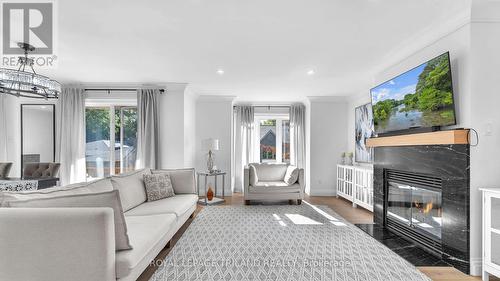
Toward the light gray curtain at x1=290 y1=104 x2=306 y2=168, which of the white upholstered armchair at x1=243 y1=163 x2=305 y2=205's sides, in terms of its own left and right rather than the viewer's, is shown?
back

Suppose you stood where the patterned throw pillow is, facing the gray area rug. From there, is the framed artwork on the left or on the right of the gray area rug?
left

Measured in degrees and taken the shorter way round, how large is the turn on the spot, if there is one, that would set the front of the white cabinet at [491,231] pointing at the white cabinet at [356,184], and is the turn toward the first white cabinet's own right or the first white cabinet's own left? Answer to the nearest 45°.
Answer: approximately 90° to the first white cabinet's own right

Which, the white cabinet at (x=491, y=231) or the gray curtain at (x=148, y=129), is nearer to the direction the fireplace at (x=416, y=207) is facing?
the gray curtain

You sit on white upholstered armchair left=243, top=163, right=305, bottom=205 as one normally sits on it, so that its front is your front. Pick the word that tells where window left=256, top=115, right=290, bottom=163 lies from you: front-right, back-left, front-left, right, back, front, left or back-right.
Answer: back

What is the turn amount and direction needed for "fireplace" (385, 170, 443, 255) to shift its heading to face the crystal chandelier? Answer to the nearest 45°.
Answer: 0° — it already faces it

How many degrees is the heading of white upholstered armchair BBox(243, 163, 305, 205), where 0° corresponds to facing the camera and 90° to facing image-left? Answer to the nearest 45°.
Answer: approximately 0°

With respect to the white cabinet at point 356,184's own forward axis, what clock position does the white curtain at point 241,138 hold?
The white curtain is roughly at 2 o'clock from the white cabinet.

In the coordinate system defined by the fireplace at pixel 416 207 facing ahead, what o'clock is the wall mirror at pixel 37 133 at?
The wall mirror is roughly at 1 o'clock from the fireplace.

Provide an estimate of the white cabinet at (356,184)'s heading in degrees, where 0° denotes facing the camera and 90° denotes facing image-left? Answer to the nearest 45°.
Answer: approximately 45°
